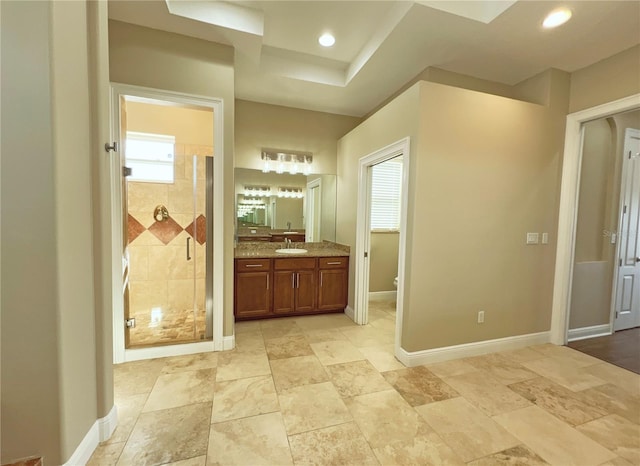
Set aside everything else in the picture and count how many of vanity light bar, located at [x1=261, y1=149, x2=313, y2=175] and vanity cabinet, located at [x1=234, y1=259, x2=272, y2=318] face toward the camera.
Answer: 2

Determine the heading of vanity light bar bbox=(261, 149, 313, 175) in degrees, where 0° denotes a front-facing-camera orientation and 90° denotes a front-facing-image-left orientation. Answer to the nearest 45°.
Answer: approximately 0°

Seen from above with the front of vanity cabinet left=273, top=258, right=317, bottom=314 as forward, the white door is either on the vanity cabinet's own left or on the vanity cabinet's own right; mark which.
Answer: on the vanity cabinet's own left

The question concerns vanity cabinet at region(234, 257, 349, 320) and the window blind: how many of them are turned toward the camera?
2

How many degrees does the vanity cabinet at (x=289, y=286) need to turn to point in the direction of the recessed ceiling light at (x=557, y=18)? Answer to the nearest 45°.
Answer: approximately 45° to its left

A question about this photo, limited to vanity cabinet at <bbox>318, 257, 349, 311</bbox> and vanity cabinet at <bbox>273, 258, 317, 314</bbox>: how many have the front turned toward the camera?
2

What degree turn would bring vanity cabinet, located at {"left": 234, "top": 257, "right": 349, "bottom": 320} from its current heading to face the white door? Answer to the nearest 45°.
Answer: approximately 90° to its left

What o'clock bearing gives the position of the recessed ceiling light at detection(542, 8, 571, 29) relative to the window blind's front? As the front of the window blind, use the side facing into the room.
The recessed ceiling light is roughly at 11 o'clock from the window blind.
